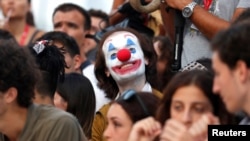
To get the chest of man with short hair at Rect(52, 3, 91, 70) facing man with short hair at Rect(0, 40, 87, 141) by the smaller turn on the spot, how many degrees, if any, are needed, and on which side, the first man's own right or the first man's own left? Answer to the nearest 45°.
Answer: approximately 45° to the first man's own left

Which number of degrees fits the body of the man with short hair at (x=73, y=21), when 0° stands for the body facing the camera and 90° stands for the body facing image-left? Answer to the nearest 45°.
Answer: approximately 45°

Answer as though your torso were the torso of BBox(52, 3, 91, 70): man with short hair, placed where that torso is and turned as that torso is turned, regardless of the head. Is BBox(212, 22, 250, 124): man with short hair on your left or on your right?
on your left

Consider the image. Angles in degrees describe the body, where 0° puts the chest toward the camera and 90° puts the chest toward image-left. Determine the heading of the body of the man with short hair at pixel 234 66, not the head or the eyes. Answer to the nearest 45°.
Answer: approximately 90°
